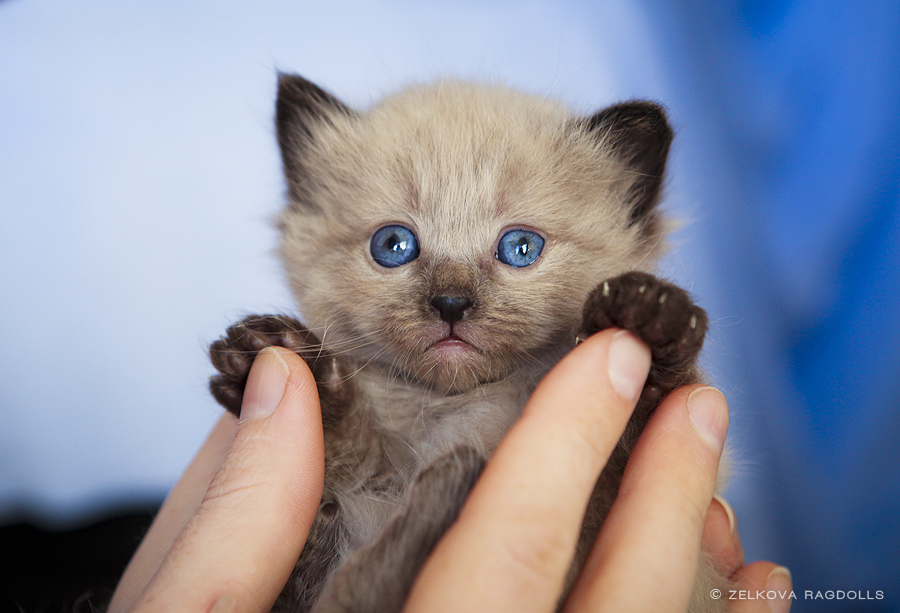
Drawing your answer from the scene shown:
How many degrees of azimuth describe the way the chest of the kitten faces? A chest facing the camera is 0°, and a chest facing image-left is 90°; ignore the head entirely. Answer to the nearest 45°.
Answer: approximately 0°
